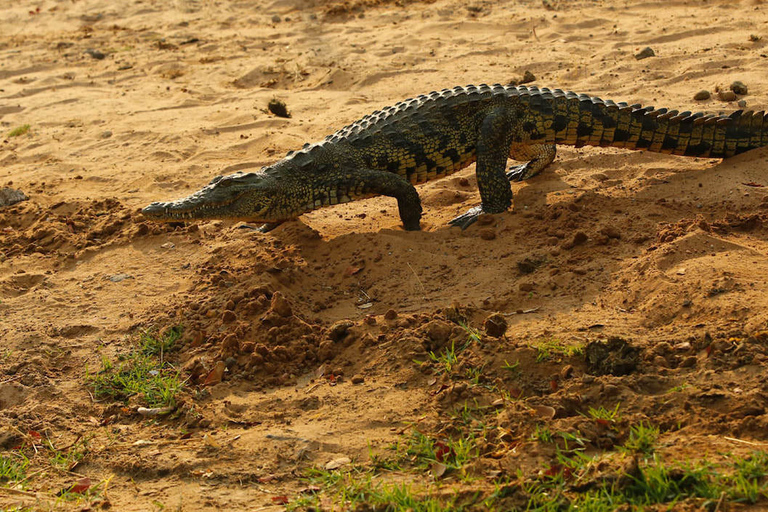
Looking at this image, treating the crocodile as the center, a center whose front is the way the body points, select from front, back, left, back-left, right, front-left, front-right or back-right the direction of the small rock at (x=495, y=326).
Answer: left

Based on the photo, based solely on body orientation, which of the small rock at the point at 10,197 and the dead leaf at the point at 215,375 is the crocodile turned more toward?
the small rock

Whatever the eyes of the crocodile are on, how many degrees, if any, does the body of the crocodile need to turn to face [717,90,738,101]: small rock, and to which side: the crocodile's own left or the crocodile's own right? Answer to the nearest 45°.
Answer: approximately 135° to the crocodile's own right

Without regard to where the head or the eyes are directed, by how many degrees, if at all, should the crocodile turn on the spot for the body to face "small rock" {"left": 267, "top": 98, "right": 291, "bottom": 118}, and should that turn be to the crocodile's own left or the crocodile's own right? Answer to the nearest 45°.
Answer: approximately 45° to the crocodile's own right

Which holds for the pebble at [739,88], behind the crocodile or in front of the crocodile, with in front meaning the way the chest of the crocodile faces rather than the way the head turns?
behind

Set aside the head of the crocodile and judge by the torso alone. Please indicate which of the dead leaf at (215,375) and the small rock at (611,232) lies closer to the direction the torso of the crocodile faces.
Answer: the dead leaf

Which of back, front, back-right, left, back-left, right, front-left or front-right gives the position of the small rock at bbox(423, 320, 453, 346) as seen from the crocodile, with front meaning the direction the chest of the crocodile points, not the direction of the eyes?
left

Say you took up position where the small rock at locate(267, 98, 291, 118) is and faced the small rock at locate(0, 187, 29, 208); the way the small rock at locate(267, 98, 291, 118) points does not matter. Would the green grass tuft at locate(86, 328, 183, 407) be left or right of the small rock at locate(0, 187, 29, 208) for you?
left

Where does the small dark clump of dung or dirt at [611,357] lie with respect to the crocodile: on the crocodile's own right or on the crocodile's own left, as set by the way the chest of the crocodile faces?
on the crocodile's own left

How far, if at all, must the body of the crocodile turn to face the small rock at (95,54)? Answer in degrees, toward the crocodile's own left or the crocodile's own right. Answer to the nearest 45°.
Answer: approximately 45° to the crocodile's own right

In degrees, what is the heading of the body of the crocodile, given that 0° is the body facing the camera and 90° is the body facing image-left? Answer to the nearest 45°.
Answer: approximately 90°
